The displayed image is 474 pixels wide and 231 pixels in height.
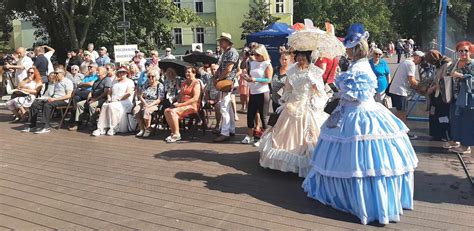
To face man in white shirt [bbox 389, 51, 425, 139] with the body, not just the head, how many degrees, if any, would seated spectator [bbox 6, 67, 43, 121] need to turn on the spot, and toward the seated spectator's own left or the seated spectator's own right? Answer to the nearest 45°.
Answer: approximately 90° to the seated spectator's own left

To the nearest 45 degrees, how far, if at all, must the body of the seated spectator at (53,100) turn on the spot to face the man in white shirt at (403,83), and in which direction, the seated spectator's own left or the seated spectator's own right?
approximately 90° to the seated spectator's own left

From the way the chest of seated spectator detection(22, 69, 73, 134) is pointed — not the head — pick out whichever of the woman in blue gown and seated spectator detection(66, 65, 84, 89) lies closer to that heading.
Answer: the woman in blue gown

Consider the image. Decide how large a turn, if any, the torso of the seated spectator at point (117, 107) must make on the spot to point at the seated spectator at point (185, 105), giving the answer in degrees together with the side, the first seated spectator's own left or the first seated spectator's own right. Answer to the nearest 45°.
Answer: approximately 90° to the first seated spectator's own left
